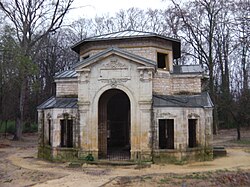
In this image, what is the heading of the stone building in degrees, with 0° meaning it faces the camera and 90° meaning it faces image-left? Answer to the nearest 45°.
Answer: approximately 0°
